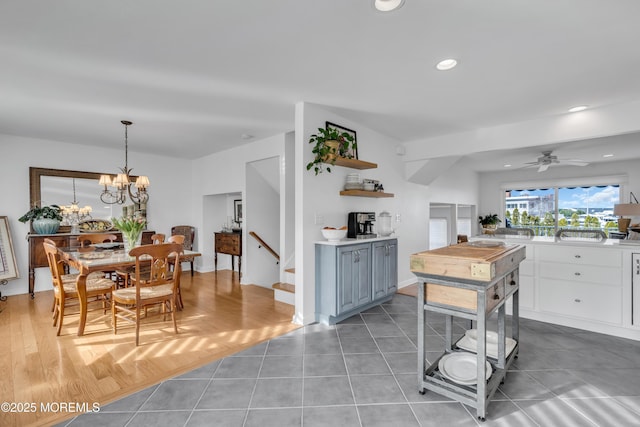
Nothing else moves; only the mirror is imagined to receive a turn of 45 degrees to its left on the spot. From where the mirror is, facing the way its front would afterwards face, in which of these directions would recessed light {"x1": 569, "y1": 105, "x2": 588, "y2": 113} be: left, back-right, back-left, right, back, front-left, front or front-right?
front

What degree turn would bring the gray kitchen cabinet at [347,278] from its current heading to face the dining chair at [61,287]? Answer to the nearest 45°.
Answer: approximately 135° to its right

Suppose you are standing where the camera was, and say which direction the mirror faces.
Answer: facing the viewer

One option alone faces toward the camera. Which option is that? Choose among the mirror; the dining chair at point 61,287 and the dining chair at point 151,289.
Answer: the mirror

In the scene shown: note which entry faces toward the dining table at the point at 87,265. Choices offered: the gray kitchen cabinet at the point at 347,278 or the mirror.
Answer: the mirror

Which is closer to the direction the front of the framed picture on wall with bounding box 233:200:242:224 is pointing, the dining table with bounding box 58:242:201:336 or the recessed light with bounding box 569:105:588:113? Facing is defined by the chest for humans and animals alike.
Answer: the dining table

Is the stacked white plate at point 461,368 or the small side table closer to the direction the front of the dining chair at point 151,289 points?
the small side table

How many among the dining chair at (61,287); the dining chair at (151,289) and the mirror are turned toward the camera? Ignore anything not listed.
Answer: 1

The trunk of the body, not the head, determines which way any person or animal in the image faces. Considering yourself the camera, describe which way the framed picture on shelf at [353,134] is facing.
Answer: facing the viewer and to the right of the viewer

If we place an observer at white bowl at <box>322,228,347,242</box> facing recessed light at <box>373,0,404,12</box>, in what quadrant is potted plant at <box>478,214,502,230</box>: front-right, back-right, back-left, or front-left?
back-left

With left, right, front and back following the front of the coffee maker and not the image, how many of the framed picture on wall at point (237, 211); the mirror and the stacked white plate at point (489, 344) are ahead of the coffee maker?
1

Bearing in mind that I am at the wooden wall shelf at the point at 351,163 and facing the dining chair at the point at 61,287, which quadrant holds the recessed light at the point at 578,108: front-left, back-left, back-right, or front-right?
back-left

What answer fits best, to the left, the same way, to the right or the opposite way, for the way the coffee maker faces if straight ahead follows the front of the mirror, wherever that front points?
the same way

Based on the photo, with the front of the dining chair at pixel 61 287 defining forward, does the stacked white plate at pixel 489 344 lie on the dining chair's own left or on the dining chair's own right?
on the dining chair's own right

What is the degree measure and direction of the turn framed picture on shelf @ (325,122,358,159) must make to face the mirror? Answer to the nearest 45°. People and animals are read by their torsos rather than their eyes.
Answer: approximately 135° to its right

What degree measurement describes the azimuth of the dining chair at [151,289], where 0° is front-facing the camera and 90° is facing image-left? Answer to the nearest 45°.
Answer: approximately 135°

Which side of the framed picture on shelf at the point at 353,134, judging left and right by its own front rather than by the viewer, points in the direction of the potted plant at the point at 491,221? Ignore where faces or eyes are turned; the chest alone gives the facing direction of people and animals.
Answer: left
